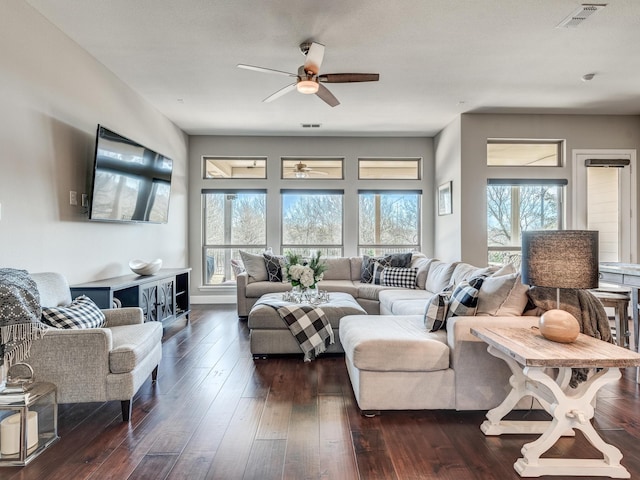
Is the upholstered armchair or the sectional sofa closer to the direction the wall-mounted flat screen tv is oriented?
the sectional sofa

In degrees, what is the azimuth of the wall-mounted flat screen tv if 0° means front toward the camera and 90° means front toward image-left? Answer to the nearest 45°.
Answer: approximately 315°

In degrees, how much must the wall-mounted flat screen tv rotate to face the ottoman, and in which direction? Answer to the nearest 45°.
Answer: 0° — it already faces it

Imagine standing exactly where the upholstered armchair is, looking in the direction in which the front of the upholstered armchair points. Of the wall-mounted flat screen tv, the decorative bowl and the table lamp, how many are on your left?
2

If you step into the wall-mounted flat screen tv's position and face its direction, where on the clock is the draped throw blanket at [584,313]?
The draped throw blanket is roughly at 12 o'clock from the wall-mounted flat screen tv.

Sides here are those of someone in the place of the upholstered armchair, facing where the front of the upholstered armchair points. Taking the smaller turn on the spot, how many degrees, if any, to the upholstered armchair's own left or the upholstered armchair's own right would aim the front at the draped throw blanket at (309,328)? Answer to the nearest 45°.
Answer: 0° — it already faces it

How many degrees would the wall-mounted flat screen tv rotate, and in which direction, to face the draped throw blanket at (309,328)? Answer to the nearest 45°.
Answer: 0° — it already faces it

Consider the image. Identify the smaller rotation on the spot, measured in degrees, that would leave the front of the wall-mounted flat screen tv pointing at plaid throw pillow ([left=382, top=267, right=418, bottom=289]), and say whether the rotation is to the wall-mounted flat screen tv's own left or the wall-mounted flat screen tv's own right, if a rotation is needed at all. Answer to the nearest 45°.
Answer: approximately 45° to the wall-mounted flat screen tv's own left

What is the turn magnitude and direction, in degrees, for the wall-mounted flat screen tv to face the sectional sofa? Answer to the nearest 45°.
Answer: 0° — it already faces it

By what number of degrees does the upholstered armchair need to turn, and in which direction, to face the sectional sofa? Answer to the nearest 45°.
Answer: approximately 45° to its left

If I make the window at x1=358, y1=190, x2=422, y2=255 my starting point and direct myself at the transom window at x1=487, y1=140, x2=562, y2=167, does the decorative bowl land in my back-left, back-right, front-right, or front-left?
back-right

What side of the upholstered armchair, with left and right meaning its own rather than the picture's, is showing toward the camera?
right

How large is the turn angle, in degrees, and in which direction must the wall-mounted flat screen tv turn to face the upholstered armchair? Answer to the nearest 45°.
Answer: approximately 45° to its right

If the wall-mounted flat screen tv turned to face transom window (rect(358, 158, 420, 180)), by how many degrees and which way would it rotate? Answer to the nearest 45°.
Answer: approximately 45° to its left
